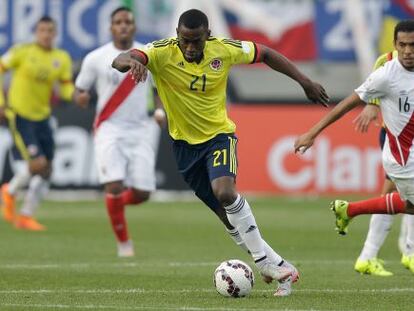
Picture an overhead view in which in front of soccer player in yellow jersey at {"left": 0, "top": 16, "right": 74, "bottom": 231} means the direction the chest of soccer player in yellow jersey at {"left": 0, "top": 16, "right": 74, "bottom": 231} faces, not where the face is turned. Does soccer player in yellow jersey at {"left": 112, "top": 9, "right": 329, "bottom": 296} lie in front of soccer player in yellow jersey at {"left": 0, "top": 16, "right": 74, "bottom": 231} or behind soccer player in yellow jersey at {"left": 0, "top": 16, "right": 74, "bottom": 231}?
in front

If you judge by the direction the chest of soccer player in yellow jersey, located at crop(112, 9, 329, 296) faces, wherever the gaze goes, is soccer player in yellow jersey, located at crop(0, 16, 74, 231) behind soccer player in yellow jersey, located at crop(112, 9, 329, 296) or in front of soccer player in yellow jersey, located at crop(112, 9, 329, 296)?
behind

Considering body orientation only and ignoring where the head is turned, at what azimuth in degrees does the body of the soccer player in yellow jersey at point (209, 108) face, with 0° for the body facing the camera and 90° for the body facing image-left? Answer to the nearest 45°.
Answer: approximately 0°

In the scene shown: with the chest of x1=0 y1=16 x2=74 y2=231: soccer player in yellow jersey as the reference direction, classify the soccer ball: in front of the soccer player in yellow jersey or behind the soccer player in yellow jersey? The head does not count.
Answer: in front
